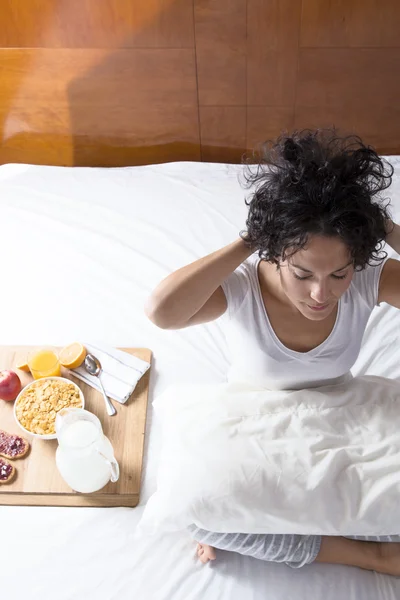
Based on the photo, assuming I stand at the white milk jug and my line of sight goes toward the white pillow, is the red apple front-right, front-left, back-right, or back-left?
back-left

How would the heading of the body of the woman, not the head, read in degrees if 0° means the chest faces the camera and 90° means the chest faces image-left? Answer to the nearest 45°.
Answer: approximately 0°
